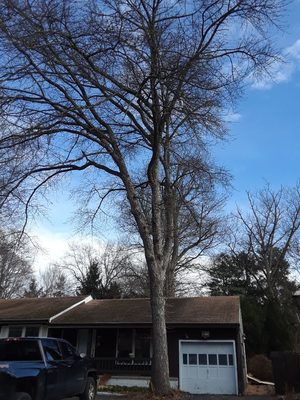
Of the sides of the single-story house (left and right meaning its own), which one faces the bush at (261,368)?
left

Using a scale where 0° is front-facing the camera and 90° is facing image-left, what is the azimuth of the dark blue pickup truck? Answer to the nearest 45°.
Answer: approximately 225°

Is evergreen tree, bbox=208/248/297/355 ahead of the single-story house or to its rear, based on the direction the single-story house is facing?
to the rear

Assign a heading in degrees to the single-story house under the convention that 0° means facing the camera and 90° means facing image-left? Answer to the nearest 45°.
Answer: approximately 0°

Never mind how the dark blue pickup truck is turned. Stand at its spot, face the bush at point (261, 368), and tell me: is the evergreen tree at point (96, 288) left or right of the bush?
left

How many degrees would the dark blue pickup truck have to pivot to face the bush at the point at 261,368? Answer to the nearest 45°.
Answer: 0° — it already faces it

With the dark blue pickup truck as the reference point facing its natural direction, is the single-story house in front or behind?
in front

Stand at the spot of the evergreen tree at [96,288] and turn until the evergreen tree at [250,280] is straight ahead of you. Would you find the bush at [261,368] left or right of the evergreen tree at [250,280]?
right

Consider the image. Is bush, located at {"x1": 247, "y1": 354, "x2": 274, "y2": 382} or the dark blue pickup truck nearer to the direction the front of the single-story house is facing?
the dark blue pickup truck

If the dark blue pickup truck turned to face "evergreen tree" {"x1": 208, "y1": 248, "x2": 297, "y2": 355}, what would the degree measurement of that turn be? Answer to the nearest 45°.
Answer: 0° — it already faces it

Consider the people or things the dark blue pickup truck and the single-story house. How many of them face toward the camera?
1

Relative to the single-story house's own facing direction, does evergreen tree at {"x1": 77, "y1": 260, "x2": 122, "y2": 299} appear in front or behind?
behind
